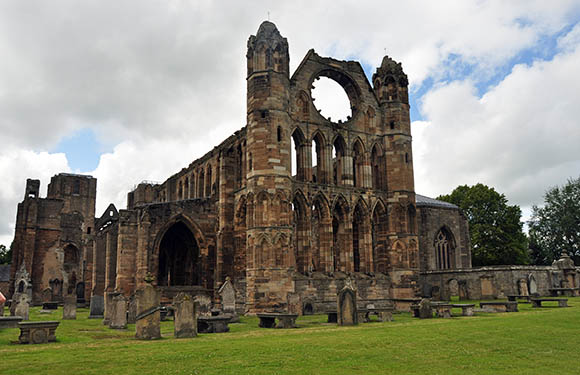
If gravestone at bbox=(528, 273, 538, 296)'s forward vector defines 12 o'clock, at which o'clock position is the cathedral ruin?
The cathedral ruin is roughly at 3 o'clock from the gravestone.

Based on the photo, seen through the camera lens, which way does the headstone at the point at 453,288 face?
facing the viewer

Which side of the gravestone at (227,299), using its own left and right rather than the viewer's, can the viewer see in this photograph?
front

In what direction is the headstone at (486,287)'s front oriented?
toward the camera

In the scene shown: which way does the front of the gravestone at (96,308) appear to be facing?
toward the camera

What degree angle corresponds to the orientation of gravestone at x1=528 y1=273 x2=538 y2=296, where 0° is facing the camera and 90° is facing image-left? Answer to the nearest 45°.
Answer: approximately 315°

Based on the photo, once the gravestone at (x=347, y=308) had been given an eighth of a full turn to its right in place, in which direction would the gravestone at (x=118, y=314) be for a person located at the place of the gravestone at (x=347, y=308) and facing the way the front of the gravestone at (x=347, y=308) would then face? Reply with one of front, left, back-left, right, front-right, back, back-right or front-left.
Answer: front-right

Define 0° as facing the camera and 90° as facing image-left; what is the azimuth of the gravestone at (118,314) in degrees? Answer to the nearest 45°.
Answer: approximately 0°

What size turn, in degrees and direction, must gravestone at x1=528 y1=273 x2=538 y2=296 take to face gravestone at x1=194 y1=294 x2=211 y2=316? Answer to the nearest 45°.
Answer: approximately 90° to its right
